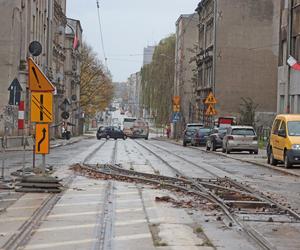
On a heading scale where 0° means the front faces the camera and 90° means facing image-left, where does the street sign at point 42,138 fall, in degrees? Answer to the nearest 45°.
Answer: approximately 0°

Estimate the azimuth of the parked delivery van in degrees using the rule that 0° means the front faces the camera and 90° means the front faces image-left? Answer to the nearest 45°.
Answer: approximately 315°

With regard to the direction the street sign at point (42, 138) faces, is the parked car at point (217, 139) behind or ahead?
behind

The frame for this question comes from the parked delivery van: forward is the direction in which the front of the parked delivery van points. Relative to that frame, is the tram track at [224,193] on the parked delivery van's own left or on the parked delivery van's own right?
on the parked delivery van's own right
